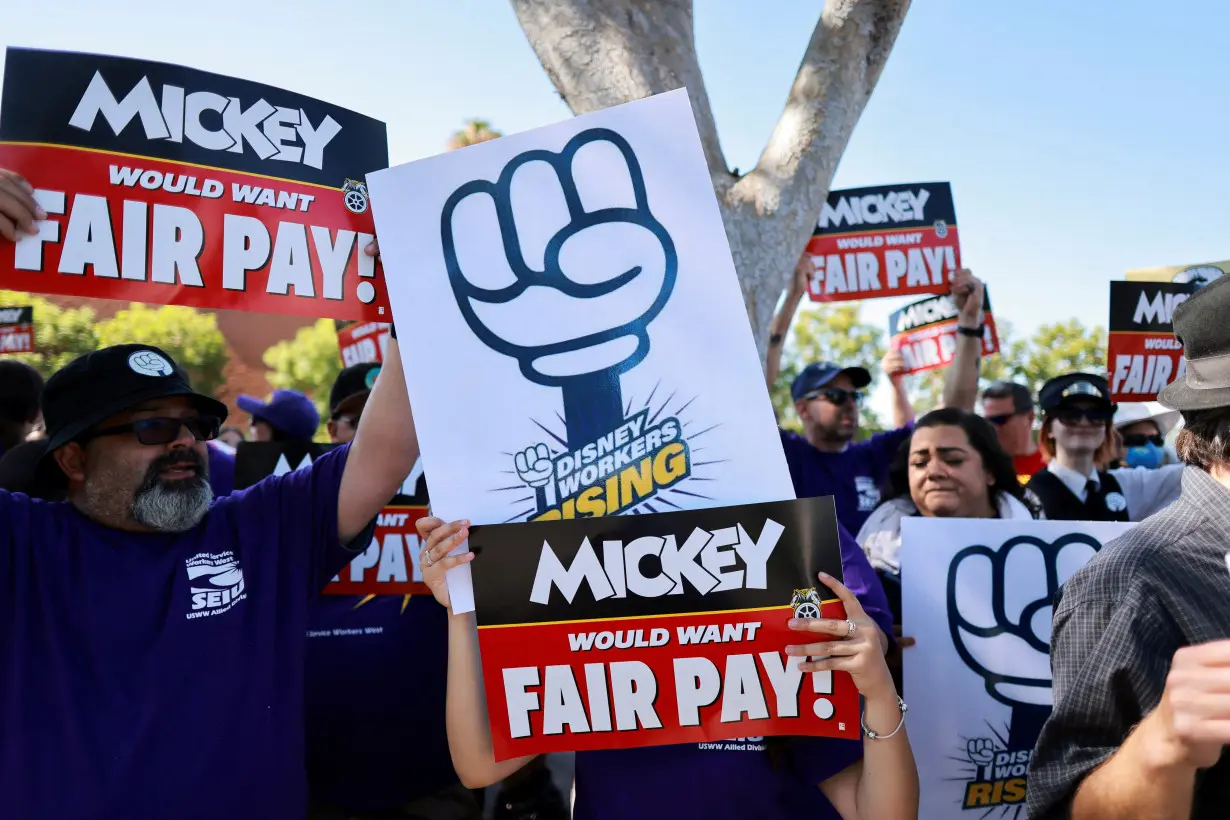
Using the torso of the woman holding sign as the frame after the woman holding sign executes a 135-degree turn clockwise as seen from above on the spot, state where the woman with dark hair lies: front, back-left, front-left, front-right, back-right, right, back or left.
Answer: right

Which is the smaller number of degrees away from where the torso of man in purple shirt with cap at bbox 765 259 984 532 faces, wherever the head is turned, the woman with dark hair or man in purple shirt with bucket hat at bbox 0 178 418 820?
the woman with dark hair

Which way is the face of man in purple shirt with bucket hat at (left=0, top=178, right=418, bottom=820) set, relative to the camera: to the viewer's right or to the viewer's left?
to the viewer's right

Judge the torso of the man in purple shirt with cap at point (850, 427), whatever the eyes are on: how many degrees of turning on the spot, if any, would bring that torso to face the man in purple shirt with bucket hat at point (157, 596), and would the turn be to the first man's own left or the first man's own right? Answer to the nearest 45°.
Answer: approximately 90° to the first man's own right

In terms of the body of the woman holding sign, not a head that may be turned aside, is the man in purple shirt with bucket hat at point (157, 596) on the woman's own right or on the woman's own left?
on the woman's own right

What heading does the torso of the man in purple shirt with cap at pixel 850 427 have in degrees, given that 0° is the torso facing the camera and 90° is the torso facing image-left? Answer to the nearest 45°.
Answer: approximately 315°
